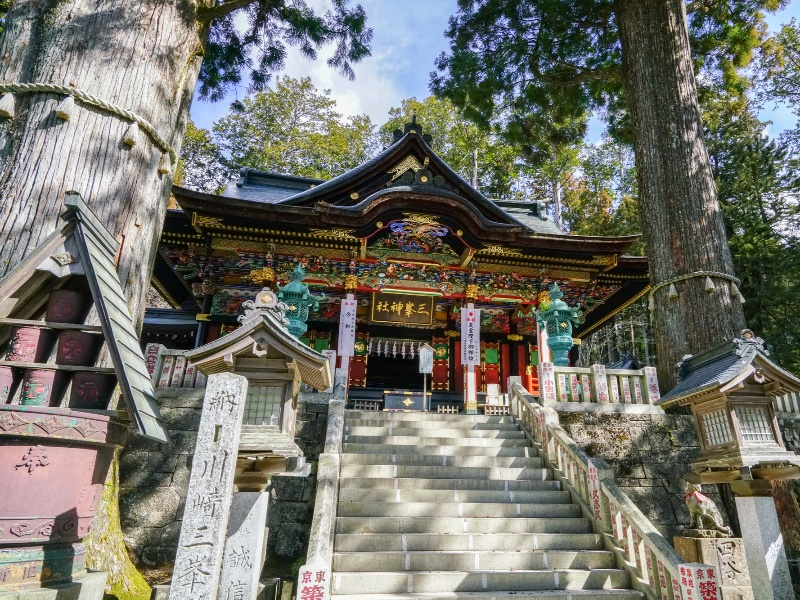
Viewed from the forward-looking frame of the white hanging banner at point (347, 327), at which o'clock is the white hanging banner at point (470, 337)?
the white hanging banner at point (470, 337) is roughly at 9 o'clock from the white hanging banner at point (347, 327).

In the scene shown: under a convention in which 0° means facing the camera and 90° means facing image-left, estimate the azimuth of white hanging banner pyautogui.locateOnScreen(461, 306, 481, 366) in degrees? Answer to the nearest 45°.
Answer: approximately 0°

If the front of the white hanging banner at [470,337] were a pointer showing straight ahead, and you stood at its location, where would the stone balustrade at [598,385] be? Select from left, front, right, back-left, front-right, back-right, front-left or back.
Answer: front-left

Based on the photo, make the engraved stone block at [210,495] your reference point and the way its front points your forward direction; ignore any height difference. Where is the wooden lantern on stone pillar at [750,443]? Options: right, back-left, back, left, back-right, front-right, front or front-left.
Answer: left

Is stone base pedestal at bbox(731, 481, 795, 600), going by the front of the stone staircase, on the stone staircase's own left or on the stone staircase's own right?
on the stone staircase's own left

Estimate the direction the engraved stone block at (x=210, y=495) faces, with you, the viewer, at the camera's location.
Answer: facing the viewer

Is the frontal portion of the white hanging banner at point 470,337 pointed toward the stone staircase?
yes

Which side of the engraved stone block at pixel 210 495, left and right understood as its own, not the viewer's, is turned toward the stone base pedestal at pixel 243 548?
back

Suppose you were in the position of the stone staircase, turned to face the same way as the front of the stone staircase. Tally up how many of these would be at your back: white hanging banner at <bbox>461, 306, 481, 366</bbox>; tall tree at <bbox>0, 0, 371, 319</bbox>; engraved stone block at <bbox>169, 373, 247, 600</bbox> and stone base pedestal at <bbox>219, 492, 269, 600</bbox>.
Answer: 1

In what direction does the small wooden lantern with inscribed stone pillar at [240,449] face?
toward the camera

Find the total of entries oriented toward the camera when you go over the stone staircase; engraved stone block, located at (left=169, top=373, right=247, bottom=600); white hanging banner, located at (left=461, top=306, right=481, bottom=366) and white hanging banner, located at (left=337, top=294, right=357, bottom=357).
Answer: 4

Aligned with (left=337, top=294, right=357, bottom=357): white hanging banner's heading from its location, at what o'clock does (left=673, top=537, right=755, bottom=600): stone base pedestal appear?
The stone base pedestal is roughly at 11 o'clock from the white hanging banner.

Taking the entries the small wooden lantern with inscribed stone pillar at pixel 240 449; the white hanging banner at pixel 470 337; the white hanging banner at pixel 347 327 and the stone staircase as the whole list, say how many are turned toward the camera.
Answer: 4
